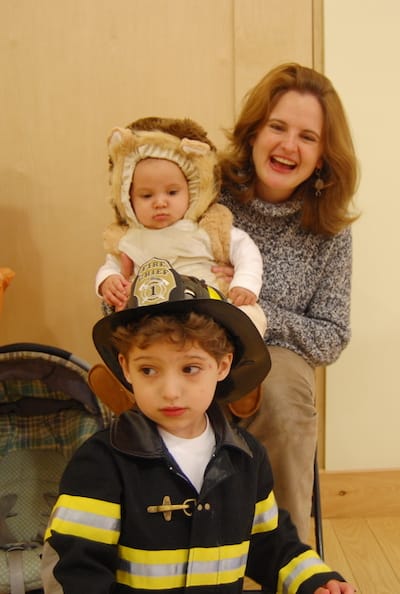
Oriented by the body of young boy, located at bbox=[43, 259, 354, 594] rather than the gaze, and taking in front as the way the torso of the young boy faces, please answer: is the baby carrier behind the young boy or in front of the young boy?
behind

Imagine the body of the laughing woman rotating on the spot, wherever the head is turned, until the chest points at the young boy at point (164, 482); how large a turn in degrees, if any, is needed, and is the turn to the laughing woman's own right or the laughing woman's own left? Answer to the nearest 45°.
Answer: approximately 45° to the laughing woman's own left

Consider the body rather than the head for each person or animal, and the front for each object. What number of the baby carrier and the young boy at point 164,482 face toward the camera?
2

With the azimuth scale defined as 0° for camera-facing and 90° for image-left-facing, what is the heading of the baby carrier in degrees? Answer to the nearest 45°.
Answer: approximately 0°

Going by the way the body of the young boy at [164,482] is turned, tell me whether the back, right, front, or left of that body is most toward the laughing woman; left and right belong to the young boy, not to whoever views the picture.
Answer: back

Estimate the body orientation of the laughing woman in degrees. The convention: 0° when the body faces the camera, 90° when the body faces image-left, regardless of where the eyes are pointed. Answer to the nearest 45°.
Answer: approximately 45°
